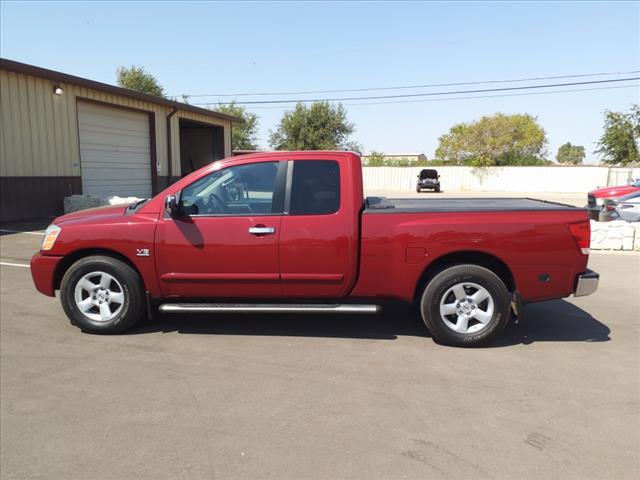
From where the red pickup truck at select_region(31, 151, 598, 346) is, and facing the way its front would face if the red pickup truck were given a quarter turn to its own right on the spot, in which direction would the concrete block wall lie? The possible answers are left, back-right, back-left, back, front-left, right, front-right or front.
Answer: front-right

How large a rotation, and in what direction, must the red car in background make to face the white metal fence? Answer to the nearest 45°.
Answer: approximately 135° to its right

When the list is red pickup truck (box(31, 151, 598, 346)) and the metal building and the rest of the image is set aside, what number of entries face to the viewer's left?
1

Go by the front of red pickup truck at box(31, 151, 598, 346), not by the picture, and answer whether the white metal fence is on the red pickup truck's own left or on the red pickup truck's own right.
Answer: on the red pickup truck's own right

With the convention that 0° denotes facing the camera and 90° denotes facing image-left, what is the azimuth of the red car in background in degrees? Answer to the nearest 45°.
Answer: approximately 45°

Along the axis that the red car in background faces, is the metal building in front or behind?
in front

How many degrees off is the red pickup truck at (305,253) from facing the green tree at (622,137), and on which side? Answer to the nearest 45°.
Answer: approximately 135° to its right

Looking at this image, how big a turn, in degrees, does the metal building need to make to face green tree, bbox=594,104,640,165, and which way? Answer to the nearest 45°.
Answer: approximately 45° to its left

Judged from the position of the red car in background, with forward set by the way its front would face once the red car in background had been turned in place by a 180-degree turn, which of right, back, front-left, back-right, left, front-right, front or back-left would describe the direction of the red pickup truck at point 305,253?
back-right

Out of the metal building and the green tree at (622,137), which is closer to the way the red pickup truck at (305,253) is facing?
the metal building

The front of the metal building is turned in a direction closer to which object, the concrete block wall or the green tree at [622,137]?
the concrete block wall

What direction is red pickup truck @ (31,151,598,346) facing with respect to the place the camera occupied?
facing to the left of the viewer

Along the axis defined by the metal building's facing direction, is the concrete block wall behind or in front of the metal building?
in front
